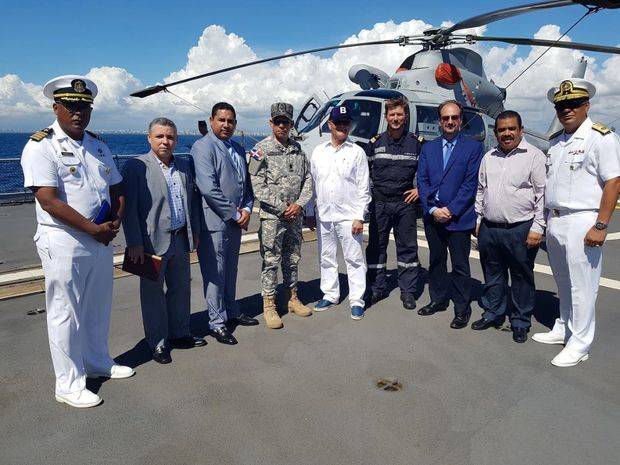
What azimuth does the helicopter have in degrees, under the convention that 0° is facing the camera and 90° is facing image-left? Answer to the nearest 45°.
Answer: approximately 45°

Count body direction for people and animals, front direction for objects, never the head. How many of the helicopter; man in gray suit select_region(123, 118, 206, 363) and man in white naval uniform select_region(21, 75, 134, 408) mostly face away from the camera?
0

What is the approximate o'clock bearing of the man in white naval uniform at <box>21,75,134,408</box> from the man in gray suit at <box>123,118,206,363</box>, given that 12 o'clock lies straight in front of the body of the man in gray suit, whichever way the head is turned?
The man in white naval uniform is roughly at 3 o'clock from the man in gray suit.

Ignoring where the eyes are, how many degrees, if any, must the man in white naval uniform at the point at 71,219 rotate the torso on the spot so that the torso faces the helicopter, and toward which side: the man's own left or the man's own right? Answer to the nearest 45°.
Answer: approximately 90° to the man's own left

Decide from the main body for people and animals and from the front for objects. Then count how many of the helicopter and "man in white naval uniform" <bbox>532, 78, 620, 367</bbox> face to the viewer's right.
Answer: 0

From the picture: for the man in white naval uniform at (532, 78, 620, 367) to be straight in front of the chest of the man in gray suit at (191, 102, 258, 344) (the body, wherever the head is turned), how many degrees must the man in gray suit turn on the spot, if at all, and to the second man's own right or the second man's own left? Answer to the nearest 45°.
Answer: approximately 45° to the second man's own left

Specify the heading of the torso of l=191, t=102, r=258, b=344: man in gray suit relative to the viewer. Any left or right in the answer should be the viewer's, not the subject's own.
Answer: facing the viewer and to the right of the viewer

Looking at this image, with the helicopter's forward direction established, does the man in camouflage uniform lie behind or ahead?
ahead

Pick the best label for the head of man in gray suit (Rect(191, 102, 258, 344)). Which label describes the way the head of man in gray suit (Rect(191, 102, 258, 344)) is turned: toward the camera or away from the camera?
toward the camera

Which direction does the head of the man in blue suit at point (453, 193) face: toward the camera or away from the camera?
toward the camera

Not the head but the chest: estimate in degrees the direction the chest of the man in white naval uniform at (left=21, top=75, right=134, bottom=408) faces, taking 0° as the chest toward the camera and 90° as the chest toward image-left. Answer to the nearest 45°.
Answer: approximately 315°

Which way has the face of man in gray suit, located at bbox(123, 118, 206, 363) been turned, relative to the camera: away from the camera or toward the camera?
toward the camera

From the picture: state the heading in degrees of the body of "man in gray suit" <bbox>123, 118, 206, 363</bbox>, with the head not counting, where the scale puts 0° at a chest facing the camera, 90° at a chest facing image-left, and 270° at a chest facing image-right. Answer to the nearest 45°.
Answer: approximately 315°

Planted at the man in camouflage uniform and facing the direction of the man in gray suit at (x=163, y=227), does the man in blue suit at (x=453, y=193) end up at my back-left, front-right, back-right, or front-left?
back-left

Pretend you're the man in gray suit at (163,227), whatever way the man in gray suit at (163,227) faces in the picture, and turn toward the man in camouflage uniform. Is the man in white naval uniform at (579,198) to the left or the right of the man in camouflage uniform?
right

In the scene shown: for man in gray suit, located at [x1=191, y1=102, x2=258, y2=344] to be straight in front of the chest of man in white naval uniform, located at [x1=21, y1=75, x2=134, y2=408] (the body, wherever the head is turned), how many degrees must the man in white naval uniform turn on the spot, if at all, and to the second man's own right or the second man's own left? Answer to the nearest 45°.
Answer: approximately 90° to the second man's own left
